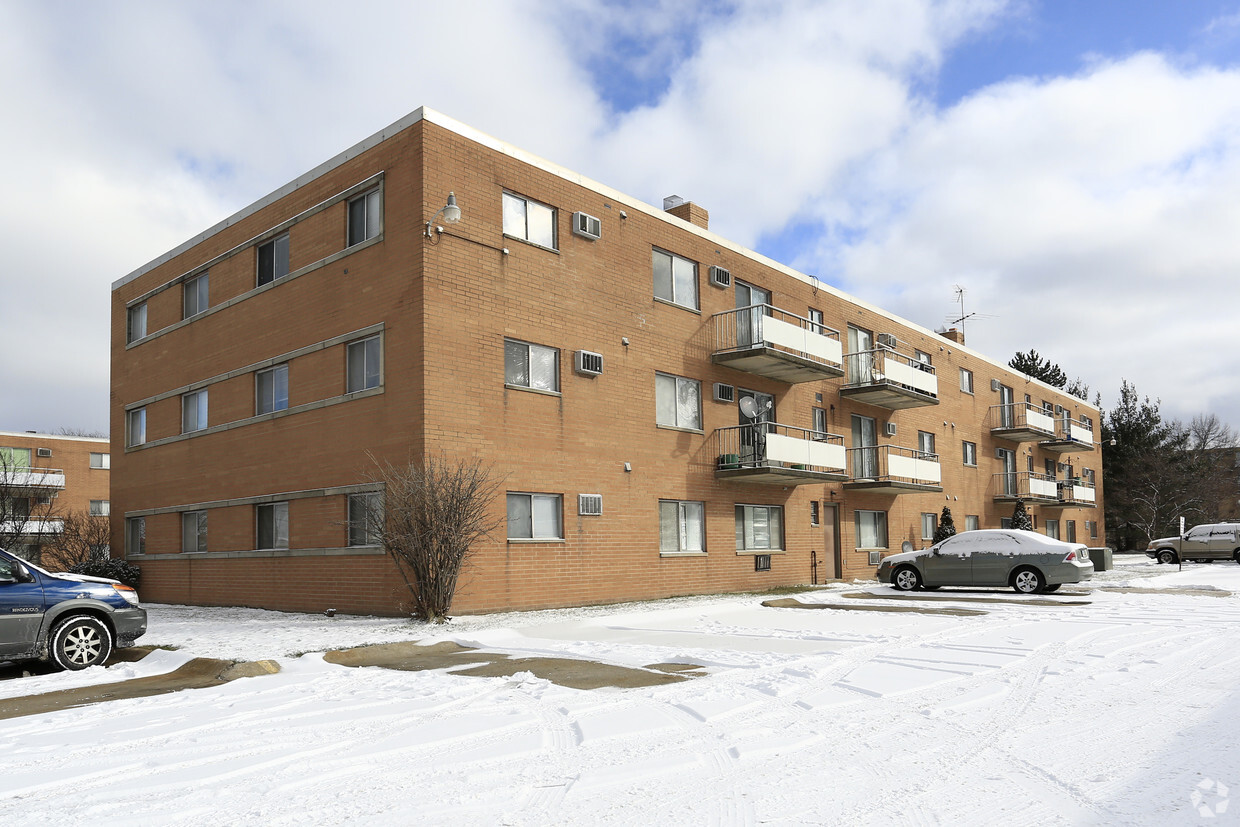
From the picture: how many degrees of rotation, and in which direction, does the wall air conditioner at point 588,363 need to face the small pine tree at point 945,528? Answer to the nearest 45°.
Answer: approximately 90° to its left

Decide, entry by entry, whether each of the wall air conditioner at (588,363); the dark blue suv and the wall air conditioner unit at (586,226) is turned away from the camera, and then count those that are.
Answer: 0

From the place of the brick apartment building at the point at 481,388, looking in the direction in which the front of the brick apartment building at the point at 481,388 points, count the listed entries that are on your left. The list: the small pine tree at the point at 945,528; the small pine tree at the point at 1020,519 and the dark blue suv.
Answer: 2

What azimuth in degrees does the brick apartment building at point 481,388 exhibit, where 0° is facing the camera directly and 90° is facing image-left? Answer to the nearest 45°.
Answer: approximately 315°

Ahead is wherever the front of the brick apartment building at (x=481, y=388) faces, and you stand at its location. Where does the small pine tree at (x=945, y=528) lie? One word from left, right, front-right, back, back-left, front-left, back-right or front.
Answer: left

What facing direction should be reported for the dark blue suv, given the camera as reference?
facing to the right of the viewer

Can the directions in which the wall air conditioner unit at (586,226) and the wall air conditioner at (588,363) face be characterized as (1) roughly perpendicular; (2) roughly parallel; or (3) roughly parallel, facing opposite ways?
roughly parallel

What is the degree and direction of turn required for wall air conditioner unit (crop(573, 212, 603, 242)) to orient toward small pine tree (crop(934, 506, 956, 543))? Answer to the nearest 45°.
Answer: approximately 90° to its left

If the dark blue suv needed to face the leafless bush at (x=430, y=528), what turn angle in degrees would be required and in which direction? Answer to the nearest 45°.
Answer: approximately 45° to its left

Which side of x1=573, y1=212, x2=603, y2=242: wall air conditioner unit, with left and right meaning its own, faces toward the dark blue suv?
right

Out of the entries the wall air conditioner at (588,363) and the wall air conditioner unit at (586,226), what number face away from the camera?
0

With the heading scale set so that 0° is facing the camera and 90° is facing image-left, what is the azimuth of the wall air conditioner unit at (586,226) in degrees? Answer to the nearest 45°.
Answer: approximately 315°
